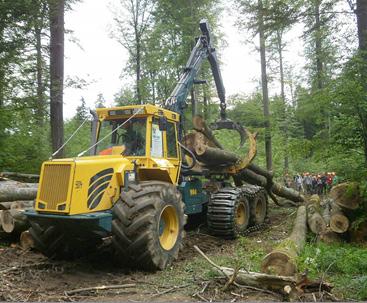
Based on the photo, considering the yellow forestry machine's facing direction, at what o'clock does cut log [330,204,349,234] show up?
The cut log is roughly at 7 o'clock from the yellow forestry machine.

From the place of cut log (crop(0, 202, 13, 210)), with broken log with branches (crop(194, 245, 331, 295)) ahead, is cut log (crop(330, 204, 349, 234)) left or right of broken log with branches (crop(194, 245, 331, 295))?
left

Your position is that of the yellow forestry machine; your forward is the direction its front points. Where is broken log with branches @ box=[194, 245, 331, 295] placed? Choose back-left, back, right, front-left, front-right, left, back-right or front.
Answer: left

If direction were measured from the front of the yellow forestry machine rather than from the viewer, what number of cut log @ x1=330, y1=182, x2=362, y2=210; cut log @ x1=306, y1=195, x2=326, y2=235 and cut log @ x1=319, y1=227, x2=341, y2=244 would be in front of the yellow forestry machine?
0

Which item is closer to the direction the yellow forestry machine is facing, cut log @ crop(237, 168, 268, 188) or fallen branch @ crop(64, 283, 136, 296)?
the fallen branch

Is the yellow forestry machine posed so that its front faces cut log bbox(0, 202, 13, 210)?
no

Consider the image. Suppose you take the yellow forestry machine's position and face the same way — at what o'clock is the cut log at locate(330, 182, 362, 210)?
The cut log is roughly at 7 o'clock from the yellow forestry machine.

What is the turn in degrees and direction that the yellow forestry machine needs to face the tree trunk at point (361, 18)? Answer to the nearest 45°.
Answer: approximately 135° to its left

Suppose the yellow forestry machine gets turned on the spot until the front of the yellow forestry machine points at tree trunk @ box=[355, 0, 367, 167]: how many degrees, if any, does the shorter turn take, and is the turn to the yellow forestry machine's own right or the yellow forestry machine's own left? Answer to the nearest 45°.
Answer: approximately 135° to the yellow forestry machine's own left

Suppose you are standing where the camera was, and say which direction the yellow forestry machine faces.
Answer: facing the viewer and to the left of the viewer

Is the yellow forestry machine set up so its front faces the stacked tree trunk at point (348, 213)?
no

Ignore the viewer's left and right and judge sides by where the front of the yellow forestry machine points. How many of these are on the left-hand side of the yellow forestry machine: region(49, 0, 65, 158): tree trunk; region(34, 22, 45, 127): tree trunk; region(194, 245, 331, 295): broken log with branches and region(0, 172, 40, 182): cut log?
1

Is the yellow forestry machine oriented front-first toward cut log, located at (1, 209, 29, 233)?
no

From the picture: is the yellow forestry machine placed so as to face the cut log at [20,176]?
no

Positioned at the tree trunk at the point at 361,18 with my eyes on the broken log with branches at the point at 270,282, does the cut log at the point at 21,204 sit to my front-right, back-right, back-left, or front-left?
front-right

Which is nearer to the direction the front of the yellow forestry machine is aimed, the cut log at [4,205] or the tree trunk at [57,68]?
the cut log

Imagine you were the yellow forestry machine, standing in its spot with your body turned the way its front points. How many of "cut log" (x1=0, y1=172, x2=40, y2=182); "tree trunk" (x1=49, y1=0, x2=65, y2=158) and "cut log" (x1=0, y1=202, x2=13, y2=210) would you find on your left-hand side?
0
